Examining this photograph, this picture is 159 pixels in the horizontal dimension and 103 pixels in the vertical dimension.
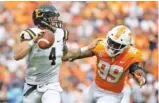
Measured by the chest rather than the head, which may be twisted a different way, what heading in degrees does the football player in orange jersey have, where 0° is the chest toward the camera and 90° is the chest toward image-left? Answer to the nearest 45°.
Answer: approximately 0°

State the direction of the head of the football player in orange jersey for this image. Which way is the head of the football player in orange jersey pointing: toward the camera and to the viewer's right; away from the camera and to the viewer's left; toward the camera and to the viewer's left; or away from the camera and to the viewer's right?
toward the camera and to the viewer's left
